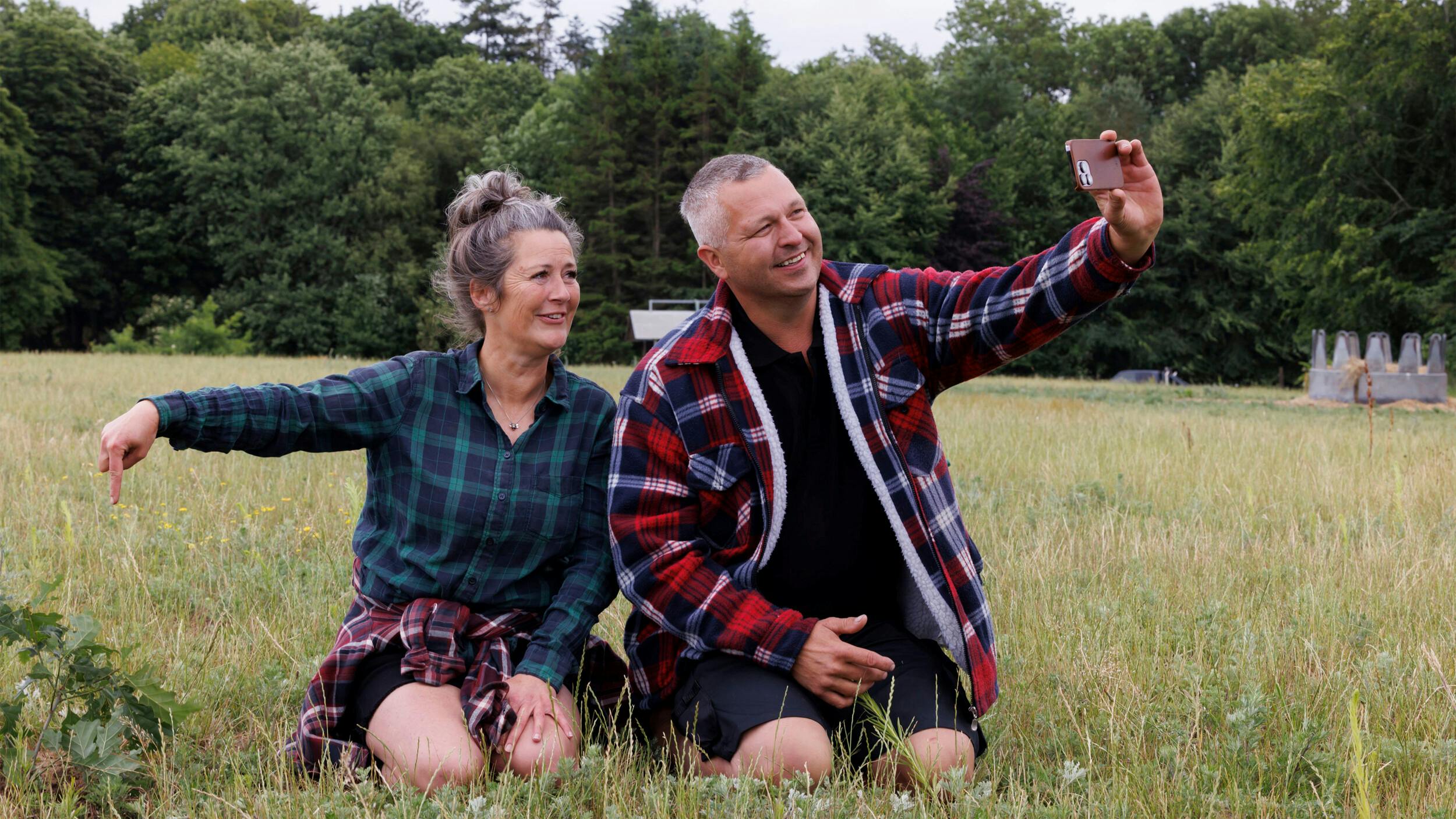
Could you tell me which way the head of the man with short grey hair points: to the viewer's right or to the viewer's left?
to the viewer's right

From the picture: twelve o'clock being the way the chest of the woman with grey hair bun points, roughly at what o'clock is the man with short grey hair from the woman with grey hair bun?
The man with short grey hair is roughly at 10 o'clock from the woman with grey hair bun.

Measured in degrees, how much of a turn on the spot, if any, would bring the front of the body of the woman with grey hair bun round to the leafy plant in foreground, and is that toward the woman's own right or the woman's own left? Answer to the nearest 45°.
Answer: approximately 90° to the woman's own right

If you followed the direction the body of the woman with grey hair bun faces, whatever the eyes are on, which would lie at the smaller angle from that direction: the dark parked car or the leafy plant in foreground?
the leafy plant in foreground

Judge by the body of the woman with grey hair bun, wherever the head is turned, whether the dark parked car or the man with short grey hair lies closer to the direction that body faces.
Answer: the man with short grey hair

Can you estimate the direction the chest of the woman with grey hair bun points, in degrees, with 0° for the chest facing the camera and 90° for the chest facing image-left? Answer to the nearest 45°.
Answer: approximately 0°

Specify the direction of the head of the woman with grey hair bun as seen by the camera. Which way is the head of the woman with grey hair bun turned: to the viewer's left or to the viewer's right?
to the viewer's right

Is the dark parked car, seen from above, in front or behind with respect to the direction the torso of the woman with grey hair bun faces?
behind

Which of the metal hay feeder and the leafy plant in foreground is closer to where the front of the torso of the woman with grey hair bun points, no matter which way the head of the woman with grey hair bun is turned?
the leafy plant in foreground
